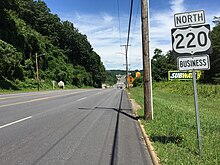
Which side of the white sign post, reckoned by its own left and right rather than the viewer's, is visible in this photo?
front

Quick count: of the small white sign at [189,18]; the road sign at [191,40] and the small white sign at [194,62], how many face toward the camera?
3

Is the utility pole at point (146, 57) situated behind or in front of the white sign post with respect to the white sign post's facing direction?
behind

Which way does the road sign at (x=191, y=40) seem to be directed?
toward the camera

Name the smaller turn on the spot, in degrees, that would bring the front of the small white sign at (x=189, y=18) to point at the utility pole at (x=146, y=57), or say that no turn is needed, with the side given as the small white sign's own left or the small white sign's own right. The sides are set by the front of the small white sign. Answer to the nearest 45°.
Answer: approximately 180°
